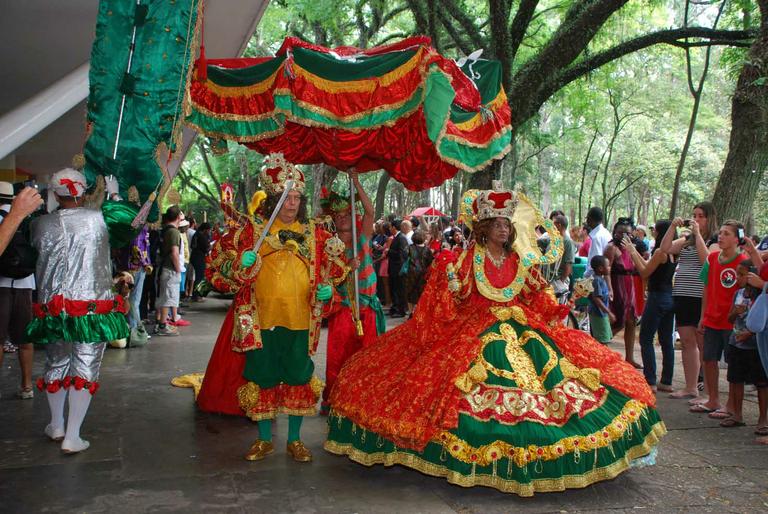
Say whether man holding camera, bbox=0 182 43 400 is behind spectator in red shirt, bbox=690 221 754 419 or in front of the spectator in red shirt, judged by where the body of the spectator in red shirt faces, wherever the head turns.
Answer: in front

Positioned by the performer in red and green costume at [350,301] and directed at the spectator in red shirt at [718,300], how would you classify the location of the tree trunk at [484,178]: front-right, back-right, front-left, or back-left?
front-left

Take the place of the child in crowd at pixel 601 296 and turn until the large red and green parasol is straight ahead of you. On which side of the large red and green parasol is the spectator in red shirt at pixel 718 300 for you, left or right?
left

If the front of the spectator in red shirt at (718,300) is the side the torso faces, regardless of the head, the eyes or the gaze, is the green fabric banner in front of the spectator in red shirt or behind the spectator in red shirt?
in front

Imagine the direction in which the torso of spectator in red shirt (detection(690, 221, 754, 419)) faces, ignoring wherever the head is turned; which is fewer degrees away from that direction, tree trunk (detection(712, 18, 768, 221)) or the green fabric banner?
the green fabric banner

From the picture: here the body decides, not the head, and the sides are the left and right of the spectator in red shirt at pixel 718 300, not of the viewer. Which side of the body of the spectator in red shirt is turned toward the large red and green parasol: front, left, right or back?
front

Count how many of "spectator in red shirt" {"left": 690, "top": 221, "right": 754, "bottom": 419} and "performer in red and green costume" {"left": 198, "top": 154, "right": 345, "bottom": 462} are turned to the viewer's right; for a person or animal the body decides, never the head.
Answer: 0

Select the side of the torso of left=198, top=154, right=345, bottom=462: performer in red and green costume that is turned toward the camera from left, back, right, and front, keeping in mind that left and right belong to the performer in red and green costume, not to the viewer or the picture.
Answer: front

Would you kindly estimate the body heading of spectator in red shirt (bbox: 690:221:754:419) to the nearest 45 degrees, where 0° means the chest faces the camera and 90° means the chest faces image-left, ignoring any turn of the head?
approximately 45°

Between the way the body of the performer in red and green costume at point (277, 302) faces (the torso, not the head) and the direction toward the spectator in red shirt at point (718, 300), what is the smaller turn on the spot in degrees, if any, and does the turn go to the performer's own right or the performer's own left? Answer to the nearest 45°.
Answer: approximately 90° to the performer's own left

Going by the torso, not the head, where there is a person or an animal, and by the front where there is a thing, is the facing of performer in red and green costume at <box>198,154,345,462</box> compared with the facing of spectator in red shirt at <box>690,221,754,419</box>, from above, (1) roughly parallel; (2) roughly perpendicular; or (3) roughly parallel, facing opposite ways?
roughly perpendicular

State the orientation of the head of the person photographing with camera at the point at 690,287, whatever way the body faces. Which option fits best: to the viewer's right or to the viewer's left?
to the viewer's left

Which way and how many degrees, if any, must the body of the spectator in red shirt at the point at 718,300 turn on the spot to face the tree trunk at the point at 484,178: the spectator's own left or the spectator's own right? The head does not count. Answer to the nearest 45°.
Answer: approximately 90° to the spectator's own right

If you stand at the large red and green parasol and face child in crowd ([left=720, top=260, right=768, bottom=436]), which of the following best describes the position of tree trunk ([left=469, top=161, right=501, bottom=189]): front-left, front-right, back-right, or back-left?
front-left

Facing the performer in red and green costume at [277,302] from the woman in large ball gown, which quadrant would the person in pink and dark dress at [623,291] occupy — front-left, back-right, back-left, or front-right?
back-right

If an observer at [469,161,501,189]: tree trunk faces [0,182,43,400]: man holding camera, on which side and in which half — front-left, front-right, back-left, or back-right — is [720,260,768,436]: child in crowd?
front-left
